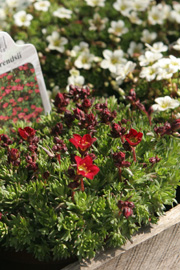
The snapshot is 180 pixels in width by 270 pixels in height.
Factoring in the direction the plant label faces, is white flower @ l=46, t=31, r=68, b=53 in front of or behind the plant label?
behind

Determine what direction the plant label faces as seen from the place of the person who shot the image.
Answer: facing the viewer

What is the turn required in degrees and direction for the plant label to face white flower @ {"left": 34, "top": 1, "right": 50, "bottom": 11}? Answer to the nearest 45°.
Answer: approximately 180°
